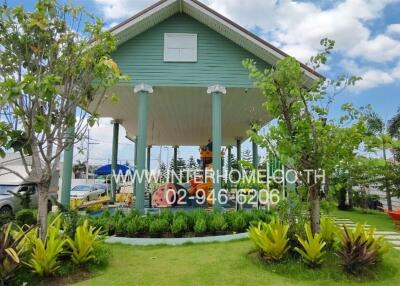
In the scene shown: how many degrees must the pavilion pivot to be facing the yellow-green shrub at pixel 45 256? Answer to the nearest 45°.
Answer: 0° — it already faces it

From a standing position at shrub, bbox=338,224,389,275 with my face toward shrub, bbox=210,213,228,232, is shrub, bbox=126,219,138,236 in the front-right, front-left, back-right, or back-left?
front-left

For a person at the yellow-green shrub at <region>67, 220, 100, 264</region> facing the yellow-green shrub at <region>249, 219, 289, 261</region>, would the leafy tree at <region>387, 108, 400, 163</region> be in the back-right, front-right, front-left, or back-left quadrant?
front-left

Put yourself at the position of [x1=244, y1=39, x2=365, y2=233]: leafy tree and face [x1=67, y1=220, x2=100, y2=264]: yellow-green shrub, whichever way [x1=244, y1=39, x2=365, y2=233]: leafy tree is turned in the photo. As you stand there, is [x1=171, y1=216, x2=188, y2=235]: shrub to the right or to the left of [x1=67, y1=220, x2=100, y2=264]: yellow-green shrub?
right

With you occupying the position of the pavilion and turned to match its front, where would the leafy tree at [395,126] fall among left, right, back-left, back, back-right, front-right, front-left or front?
back-left

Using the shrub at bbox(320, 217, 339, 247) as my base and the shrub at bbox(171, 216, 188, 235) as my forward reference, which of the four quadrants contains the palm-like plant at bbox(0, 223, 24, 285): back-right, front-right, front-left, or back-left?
front-left

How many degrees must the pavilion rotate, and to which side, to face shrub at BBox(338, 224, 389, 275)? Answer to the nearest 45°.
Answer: approximately 45° to its left

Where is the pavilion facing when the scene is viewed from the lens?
facing the viewer

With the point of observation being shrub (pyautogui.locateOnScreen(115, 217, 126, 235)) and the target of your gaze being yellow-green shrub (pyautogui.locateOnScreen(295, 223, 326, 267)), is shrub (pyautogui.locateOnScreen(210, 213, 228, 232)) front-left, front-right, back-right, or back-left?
front-left

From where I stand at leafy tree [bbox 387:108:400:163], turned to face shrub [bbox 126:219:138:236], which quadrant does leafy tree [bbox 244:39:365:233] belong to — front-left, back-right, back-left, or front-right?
front-left

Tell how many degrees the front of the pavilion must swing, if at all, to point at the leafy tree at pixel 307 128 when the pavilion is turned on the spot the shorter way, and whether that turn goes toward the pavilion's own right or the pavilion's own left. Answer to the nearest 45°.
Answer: approximately 45° to the pavilion's own left

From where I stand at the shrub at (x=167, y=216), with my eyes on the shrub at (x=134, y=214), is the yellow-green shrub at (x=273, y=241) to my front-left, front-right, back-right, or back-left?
back-left
